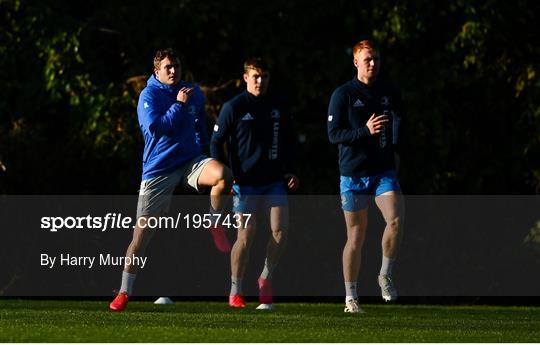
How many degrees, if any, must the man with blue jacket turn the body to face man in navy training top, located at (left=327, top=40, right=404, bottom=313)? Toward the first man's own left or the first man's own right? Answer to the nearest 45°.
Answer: approximately 45° to the first man's own left

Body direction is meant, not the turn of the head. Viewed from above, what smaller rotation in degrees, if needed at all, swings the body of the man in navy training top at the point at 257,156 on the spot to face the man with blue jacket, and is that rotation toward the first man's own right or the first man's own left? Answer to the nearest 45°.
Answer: approximately 45° to the first man's own right

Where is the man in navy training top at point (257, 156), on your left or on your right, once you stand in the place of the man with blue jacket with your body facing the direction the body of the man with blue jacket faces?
on your left

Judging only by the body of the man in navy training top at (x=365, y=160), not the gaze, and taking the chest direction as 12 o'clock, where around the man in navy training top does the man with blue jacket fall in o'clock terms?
The man with blue jacket is roughly at 4 o'clock from the man in navy training top.

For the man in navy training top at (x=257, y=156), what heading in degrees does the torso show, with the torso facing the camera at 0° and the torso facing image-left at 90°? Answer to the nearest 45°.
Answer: approximately 0°
